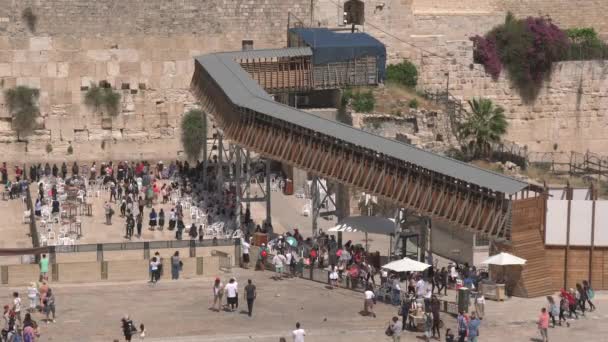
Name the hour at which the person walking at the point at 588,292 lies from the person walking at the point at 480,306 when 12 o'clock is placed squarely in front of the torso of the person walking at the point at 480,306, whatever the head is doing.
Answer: the person walking at the point at 588,292 is roughly at 2 o'clock from the person walking at the point at 480,306.

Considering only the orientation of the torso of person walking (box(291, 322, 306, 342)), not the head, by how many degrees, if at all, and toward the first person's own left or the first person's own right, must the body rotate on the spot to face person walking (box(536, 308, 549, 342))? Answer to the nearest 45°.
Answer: approximately 90° to the first person's own right

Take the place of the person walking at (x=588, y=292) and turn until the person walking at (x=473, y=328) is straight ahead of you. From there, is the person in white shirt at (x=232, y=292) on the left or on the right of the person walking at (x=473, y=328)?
right

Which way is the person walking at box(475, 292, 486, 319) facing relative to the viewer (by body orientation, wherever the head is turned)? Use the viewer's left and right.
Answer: facing away from the viewer

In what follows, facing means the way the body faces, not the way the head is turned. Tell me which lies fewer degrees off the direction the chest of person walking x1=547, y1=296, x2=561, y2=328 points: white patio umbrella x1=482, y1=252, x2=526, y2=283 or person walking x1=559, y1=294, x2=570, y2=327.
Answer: the white patio umbrella

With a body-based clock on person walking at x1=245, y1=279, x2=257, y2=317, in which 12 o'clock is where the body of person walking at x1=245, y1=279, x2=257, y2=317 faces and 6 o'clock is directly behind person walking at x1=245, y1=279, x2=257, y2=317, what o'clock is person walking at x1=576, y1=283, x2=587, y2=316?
person walking at x1=576, y1=283, x2=587, y2=316 is roughly at 3 o'clock from person walking at x1=245, y1=279, x2=257, y2=317.

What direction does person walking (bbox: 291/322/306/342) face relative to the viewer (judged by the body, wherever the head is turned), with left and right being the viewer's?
facing away from the viewer
